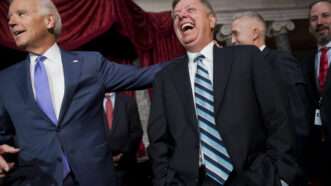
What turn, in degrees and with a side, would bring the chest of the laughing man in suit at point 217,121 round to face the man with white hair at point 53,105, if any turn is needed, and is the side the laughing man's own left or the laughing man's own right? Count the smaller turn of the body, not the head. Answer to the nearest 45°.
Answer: approximately 45° to the laughing man's own right

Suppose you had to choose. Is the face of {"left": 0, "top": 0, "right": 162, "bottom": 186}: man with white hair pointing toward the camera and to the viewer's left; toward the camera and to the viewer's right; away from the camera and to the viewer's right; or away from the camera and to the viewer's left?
toward the camera and to the viewer's left

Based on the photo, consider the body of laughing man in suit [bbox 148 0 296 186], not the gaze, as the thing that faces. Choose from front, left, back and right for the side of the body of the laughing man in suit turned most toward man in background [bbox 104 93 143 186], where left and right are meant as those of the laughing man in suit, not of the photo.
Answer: right

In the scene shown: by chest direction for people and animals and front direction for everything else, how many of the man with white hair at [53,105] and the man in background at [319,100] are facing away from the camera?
0

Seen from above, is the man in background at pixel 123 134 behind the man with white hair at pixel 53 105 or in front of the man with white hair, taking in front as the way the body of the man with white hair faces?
behind

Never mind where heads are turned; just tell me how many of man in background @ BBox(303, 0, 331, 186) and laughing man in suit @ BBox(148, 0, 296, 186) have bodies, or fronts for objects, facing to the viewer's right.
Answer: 0

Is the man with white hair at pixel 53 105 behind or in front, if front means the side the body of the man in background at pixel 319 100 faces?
in front

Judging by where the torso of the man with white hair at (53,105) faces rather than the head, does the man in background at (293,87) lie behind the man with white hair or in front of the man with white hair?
behind

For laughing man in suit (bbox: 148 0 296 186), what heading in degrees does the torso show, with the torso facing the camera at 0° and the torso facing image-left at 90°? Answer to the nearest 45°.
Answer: approximately 45°

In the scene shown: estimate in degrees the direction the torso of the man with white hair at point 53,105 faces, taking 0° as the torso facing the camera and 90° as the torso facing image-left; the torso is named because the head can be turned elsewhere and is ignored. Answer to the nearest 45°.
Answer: approximately 45°

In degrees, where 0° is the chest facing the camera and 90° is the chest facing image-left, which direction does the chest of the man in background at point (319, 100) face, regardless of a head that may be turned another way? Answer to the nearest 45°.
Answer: approximately 0°
